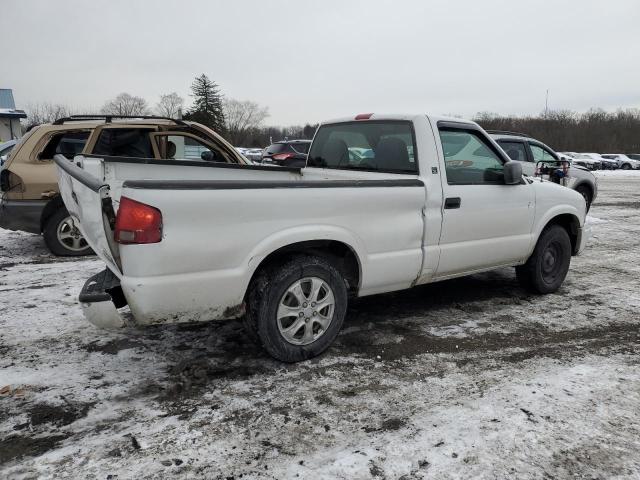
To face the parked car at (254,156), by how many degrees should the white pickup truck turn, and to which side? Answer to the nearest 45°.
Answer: approximately 45° to its left

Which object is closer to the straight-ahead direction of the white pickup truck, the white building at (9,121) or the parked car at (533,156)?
the parked car

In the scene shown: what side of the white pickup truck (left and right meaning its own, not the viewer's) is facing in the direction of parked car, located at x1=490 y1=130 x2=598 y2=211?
front

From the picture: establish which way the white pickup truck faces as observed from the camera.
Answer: facing away from the viewer and to the right of the viewer

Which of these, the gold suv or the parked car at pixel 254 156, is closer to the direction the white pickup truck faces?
the parked car

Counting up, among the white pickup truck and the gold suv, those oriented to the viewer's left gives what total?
0

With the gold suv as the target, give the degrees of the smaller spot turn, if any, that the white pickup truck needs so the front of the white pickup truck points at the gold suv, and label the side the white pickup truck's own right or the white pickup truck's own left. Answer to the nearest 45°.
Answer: approximately 90° to the white pickup truck's own left

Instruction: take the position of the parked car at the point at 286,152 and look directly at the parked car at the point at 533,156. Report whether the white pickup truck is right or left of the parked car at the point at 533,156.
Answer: right

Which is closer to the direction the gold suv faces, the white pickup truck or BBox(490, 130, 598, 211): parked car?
the parked car

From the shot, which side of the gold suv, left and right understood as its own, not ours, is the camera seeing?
right

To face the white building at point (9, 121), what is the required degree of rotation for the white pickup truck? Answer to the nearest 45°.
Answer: approximately 90° to its left
